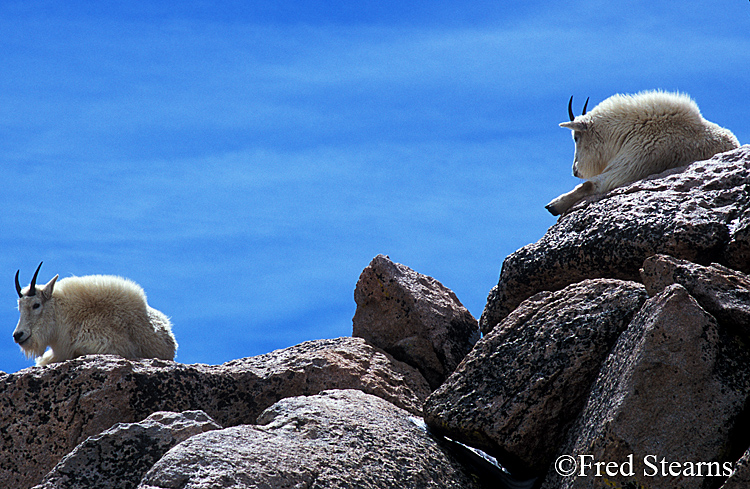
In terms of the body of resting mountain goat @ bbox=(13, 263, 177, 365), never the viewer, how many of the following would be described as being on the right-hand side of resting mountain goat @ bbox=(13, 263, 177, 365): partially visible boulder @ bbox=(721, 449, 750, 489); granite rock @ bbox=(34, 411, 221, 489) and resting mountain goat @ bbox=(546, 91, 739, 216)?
0

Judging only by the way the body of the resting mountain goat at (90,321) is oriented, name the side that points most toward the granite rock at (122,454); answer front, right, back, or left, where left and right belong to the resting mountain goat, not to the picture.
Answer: left

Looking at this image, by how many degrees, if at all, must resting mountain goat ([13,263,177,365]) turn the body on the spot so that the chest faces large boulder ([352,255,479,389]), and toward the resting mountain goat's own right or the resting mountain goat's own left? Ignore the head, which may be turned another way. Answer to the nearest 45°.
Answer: approximately 135° to the resting mountain goat's own left

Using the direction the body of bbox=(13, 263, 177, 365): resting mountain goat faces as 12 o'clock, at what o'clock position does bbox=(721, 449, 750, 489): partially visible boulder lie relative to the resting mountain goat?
The partially visible boulder is roughly at 8 o'clock from the resting mountain goat.

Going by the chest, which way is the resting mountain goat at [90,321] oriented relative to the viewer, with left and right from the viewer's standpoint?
facing to the left of the viewer

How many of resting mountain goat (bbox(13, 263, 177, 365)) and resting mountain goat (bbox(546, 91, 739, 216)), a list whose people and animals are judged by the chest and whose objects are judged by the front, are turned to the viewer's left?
2

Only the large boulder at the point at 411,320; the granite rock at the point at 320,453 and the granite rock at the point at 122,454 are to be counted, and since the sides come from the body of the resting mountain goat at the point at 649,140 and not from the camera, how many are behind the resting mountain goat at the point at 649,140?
0

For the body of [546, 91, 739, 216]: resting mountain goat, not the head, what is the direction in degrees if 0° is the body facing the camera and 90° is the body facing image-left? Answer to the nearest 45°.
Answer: approximately 90°

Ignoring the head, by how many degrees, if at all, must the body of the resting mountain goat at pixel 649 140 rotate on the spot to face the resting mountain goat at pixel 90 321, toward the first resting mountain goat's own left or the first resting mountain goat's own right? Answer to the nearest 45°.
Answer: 0° — it already faces it
